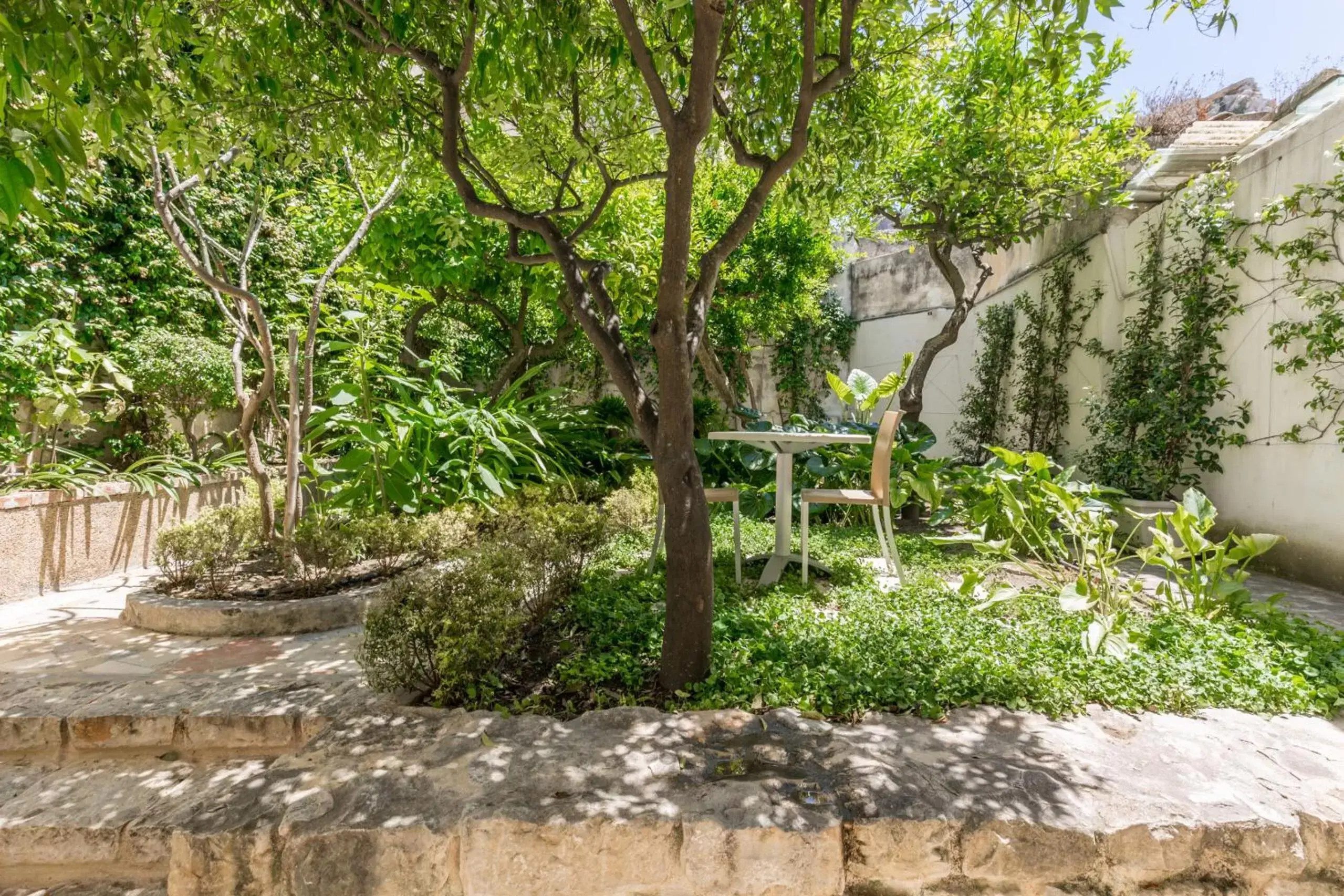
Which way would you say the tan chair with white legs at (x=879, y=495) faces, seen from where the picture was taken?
facing to the left of the viewer

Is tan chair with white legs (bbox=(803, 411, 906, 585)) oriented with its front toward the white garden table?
yes

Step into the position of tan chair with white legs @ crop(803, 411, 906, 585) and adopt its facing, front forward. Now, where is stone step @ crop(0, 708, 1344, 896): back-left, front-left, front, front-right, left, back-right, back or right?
left

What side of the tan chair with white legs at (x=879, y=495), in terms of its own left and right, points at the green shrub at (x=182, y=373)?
front

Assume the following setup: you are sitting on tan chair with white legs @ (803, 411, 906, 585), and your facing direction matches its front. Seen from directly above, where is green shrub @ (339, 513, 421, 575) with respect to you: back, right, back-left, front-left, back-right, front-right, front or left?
front

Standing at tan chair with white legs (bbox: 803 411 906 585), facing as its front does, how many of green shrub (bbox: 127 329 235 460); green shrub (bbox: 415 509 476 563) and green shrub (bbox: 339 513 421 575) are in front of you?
3

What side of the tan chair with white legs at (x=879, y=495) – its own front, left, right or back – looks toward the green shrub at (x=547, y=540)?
front

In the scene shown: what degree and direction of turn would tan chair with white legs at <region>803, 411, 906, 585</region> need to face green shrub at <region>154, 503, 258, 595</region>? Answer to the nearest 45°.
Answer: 0° — it already faces it

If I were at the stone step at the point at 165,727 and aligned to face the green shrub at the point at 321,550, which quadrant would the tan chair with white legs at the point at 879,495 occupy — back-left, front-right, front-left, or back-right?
front-right

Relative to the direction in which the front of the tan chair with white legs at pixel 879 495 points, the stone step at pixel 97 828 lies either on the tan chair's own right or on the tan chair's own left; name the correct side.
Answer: on the tan chair's own left

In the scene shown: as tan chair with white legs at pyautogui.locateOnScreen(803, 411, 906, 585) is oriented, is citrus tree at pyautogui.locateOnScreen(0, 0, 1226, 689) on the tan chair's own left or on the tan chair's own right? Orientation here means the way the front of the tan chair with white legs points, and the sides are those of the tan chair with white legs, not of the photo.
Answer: on the tan chair's own left
